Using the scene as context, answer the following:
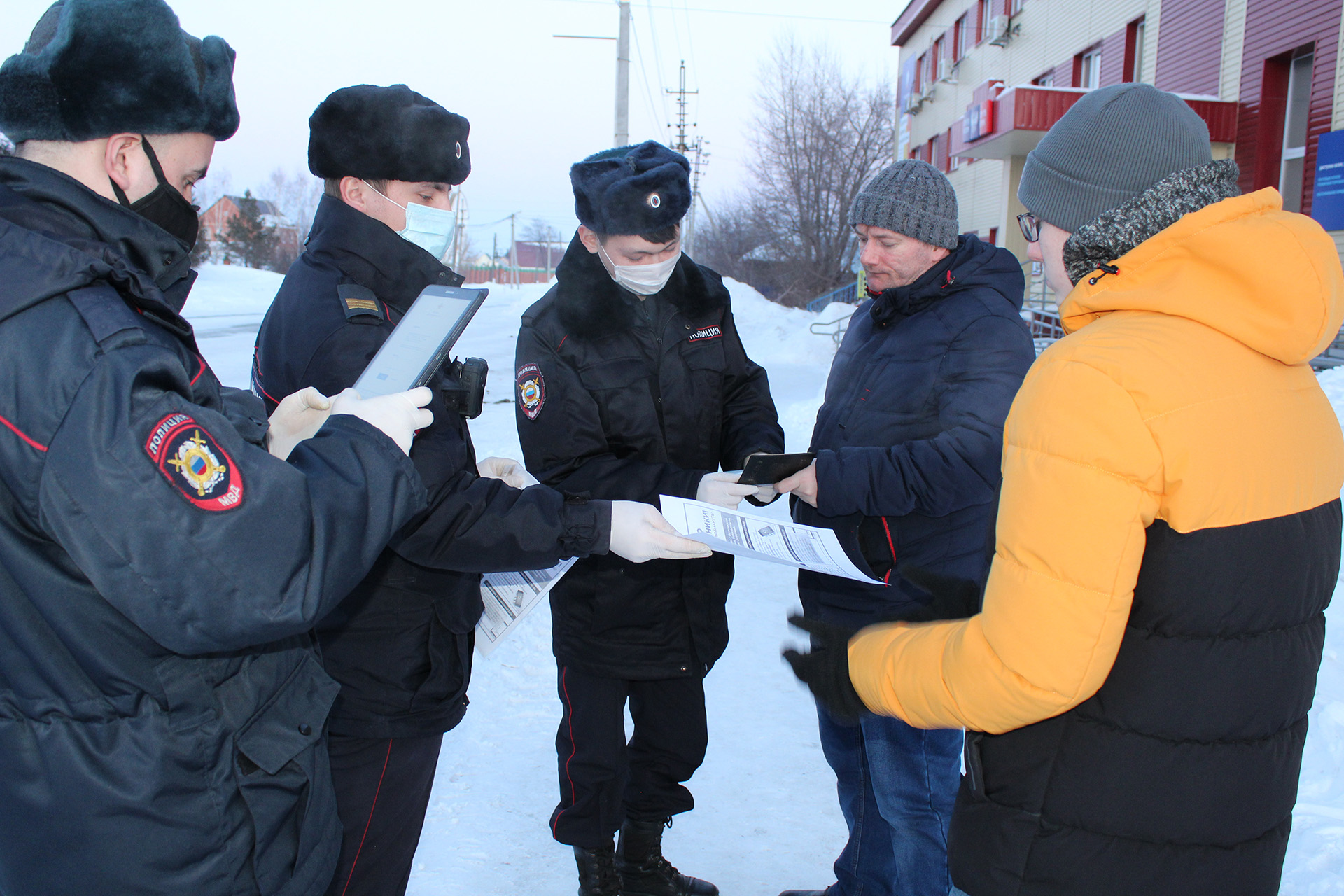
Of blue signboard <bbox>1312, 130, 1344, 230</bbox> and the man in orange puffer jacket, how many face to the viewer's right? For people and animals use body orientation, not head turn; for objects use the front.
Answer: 0

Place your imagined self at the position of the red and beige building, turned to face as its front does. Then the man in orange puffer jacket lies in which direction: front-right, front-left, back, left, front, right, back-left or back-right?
front-left

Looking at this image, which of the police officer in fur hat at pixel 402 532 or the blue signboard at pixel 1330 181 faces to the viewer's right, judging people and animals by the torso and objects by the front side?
the police officer in fur hat

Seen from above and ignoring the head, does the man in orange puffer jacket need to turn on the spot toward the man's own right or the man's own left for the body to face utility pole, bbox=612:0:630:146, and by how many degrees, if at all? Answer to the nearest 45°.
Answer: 0° — they already face it

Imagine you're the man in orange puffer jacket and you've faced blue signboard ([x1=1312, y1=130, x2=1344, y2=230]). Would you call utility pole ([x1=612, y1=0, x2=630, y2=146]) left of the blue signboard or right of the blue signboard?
left

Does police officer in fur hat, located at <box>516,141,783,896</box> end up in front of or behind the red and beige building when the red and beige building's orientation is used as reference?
in front

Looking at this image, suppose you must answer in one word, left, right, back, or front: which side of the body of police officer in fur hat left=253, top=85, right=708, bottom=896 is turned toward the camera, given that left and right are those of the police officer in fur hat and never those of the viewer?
right

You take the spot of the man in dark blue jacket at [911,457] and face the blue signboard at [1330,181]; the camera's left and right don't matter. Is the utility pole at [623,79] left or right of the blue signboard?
left

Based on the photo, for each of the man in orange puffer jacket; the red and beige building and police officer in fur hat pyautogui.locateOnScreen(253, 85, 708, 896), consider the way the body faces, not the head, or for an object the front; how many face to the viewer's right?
1

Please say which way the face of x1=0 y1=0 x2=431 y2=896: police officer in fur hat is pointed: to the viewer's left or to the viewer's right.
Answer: to the viewer's right

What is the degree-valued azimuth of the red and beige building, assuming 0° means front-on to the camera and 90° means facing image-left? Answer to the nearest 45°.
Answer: approximately 45°
